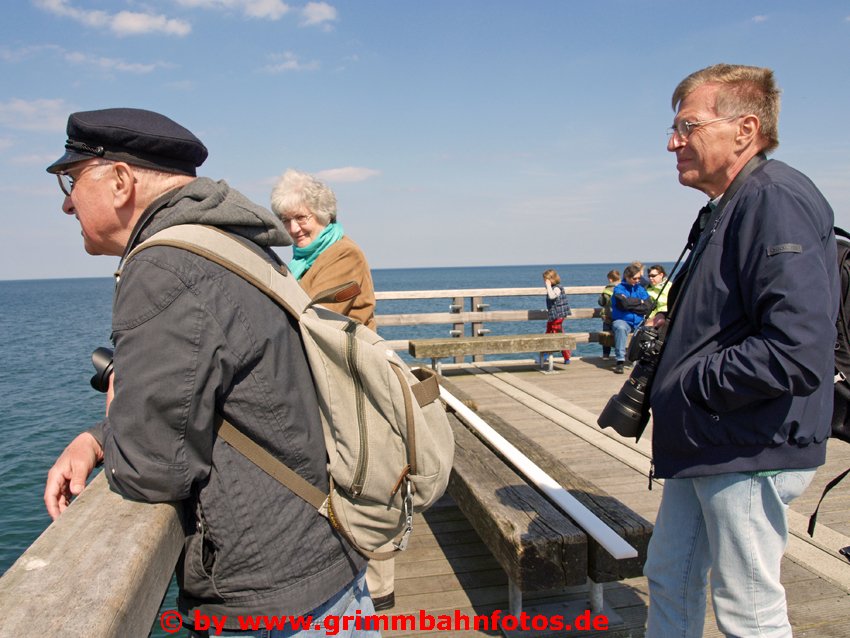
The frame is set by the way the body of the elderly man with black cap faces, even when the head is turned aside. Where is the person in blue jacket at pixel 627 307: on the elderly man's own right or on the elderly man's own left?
on the elderly man's own right

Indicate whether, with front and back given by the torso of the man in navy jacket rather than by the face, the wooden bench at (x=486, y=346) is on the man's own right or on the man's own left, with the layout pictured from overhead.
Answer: on the man's own right

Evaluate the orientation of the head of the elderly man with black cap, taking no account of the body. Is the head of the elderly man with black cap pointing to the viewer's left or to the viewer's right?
to the viewer's left

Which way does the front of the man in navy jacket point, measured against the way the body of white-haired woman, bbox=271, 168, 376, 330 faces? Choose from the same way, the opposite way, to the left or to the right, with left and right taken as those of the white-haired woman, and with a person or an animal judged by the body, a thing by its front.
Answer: to the right

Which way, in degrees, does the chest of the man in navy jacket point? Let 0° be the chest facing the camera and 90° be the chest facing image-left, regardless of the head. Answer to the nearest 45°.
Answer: approximately 90°

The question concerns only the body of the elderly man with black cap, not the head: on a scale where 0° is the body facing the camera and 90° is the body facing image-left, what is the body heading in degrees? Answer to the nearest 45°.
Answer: approximately 90°

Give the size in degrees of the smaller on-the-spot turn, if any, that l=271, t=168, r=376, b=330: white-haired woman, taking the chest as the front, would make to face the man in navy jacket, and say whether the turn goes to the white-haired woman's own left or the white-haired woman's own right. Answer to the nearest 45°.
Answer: approximately 90° to the white-haired woman's own left

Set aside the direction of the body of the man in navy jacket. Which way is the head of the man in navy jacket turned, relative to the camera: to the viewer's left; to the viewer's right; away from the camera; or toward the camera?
to the viewer's left

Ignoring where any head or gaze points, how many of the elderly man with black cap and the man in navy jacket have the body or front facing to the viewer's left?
2

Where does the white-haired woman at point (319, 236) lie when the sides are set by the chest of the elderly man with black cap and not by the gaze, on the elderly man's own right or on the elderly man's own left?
on the elderly man's own right

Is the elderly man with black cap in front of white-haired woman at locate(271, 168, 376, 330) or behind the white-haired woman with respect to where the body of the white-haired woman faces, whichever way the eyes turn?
in front
